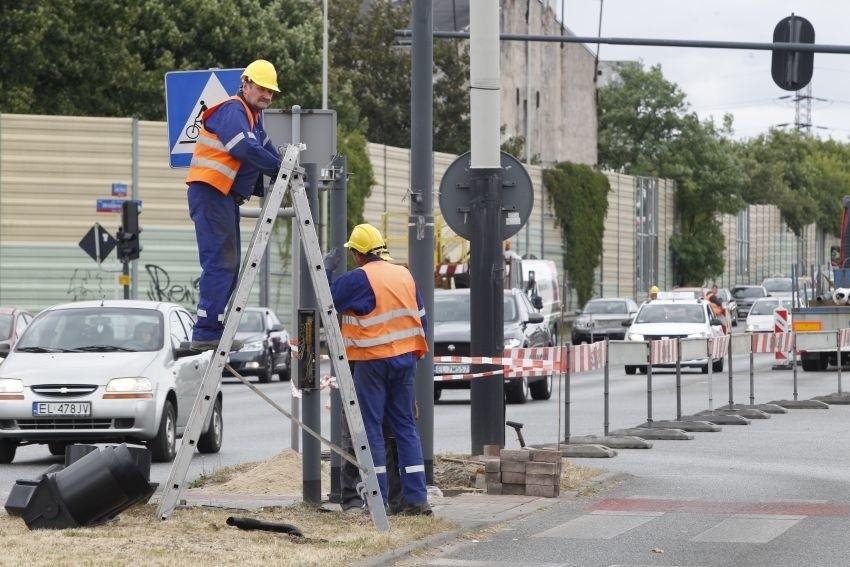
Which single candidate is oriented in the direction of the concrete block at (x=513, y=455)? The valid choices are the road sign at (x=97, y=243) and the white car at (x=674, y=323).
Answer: the white car

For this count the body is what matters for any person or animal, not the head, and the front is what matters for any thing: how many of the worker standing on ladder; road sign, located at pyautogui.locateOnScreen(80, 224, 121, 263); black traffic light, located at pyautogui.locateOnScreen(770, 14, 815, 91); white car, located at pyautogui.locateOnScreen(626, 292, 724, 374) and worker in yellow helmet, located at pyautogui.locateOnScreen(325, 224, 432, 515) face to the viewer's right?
1

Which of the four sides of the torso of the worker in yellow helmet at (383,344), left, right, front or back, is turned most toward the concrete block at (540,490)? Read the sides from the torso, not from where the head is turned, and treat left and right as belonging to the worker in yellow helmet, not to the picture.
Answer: right

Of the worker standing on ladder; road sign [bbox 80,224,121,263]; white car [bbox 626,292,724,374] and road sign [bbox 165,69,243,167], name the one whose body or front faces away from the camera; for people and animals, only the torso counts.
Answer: road sign [bbox 80,224,121,263]

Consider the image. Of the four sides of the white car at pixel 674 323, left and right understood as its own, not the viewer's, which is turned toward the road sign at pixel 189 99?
front

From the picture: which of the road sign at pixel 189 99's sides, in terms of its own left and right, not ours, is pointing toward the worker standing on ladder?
front

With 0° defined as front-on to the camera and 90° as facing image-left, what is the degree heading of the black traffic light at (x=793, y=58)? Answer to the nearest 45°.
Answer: approximately 180°

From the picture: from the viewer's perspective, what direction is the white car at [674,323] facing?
toward the camera

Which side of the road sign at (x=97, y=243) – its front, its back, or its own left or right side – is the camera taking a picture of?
back

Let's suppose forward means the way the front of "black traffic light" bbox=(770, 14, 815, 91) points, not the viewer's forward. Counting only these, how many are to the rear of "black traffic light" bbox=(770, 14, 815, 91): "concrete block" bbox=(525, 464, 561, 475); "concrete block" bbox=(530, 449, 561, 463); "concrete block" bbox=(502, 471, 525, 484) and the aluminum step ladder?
4

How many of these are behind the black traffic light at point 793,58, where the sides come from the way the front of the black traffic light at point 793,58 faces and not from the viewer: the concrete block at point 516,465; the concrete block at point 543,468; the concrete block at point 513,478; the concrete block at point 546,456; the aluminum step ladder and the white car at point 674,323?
5
